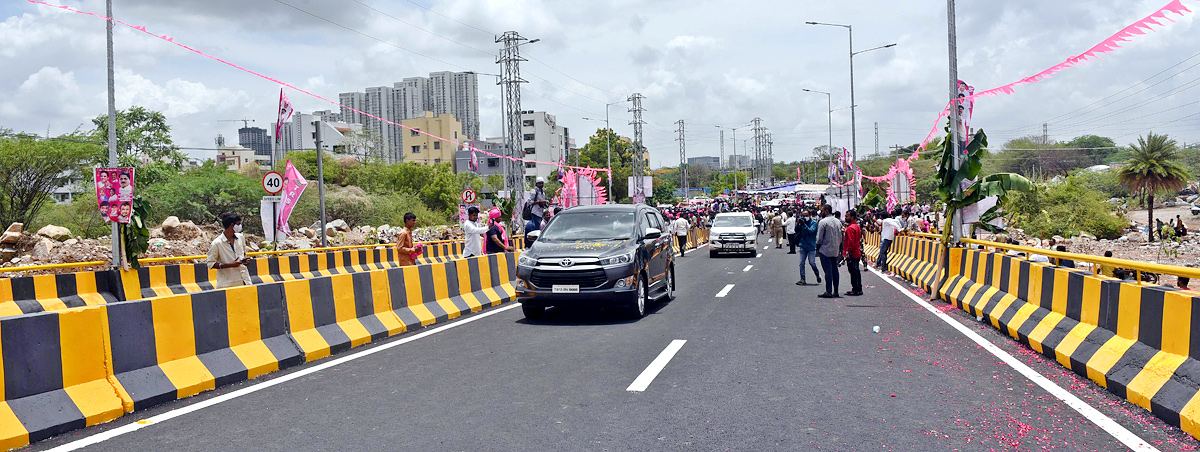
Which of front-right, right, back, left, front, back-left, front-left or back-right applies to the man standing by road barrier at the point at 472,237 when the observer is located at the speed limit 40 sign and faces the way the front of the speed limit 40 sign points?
front-left

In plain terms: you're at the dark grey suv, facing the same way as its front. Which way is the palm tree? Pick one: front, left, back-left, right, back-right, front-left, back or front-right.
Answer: back

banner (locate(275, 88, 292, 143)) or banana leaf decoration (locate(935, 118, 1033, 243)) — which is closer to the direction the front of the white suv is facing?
the banana leaf decoration

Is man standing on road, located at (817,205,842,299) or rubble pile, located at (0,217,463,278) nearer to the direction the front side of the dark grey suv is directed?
the rubble pile

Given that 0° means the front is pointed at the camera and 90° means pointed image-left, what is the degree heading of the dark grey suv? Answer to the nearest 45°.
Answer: approximately 45°

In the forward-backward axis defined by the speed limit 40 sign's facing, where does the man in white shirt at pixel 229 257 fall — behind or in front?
in front

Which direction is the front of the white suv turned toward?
toward the camera

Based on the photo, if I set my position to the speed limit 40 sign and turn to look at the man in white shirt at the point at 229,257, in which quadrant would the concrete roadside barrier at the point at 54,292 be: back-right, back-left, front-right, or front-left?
front-right

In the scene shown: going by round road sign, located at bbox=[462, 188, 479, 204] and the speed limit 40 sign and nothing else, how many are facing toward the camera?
2

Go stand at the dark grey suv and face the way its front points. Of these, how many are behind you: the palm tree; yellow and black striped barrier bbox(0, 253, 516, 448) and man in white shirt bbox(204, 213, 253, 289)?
1

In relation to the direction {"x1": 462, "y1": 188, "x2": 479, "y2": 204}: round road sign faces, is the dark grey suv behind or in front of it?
in front

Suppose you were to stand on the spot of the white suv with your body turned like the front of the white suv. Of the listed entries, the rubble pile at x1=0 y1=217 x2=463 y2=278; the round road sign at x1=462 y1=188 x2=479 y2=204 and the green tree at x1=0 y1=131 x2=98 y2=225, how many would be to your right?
3

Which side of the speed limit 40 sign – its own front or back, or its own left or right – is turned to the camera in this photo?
front

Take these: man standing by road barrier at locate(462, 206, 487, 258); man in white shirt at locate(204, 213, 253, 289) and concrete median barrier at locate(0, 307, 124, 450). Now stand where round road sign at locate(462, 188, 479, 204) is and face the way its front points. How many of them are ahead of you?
3

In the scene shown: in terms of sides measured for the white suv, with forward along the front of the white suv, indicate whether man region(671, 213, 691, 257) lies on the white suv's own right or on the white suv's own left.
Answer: on the white suv's own right

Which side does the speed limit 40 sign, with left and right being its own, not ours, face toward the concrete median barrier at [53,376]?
front

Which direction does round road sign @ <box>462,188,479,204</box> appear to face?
toward the camera

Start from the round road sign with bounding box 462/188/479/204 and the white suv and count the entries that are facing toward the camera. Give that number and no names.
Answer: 2
